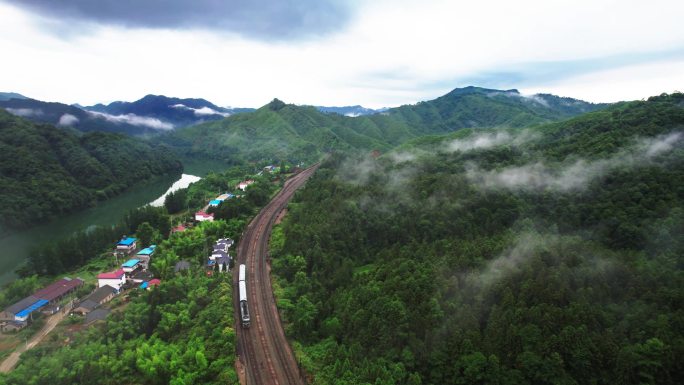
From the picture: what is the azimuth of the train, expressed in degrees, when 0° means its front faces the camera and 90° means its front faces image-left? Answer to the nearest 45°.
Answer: approximately 0°

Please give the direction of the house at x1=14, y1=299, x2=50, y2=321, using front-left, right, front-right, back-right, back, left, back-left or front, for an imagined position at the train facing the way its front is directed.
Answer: right

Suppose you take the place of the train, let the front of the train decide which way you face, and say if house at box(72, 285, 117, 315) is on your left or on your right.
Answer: on your right

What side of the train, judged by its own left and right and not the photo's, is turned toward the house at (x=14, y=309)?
right

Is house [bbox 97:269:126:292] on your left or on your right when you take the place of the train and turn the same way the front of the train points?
on your right

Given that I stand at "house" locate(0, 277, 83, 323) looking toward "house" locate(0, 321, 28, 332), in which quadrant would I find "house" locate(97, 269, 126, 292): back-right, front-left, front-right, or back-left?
back-left

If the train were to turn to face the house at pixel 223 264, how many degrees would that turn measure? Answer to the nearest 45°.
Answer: approximately 180°
